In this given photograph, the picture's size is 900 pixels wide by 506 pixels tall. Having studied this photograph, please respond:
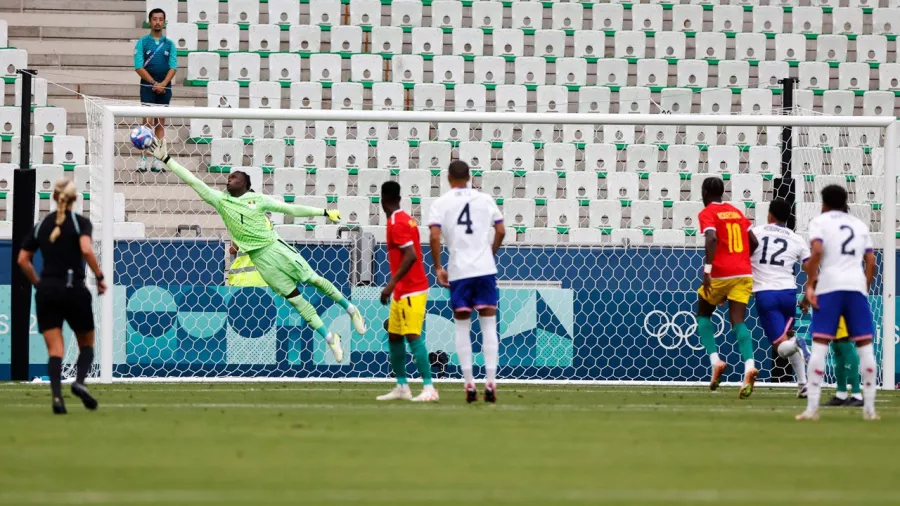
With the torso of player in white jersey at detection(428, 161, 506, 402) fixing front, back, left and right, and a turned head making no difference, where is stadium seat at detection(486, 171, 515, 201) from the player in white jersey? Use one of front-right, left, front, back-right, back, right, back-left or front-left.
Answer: front

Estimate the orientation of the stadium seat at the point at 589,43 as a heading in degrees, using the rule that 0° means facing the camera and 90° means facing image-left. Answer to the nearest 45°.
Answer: approximately 0°

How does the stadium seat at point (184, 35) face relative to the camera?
toward the camera

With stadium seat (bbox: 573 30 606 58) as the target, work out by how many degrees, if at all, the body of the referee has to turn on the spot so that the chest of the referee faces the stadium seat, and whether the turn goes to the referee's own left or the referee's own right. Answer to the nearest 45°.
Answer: approximately 45° to the referee's own right

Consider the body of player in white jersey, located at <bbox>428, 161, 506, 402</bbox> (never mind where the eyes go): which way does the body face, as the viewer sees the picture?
away from the camera

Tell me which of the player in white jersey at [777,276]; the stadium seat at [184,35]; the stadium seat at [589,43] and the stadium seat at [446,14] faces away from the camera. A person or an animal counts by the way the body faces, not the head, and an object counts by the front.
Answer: the player in white jersey

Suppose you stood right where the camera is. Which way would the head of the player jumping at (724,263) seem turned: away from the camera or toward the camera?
away from the camera

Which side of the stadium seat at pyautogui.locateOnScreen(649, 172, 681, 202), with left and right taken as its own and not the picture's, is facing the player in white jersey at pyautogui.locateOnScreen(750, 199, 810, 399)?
front

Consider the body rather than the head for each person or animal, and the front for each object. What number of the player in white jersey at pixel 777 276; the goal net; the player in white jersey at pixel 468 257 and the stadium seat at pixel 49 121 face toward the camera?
2

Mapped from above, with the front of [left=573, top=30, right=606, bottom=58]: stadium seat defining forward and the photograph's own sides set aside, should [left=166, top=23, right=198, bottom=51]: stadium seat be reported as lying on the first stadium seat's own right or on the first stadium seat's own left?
on the first stadium seat's own right

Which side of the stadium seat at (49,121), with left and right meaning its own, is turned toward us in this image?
front

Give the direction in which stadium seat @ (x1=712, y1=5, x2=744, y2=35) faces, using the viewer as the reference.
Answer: facing the viewer

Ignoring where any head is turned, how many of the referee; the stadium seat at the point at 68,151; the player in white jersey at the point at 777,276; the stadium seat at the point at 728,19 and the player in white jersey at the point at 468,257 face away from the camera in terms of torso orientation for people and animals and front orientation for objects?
3

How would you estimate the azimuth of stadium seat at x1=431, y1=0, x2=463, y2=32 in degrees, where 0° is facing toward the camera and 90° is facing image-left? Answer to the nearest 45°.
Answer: approximately 0°

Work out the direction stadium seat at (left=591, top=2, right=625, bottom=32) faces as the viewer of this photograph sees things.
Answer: facing the viewer

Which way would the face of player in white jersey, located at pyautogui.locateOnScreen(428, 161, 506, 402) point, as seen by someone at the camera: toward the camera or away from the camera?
away from the camera
